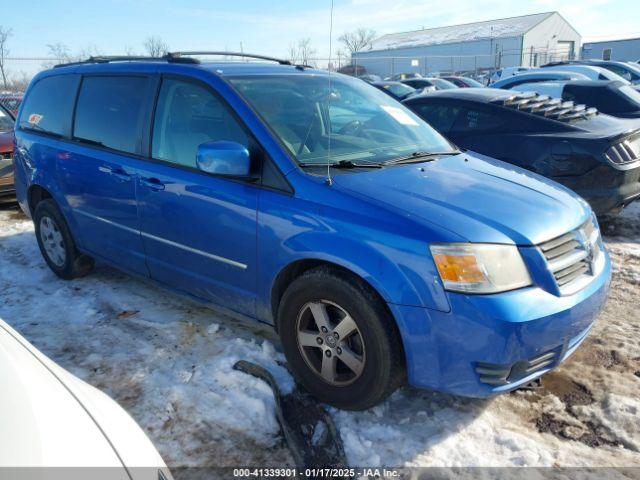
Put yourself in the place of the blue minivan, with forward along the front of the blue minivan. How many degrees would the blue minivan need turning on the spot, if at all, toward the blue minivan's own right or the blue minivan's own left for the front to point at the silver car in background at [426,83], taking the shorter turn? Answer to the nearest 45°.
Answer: approximately 135° to the blue minivan's own left

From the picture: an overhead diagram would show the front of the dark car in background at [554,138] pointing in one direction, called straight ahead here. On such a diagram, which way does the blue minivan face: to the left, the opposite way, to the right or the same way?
the opposite way

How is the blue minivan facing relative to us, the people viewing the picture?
facing the viewer and to the right of the viewer

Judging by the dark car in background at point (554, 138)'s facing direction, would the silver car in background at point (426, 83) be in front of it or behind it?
in front

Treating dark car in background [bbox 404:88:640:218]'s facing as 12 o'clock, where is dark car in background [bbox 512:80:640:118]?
dark car in background [bbox 512:80:640:118] is roughly at 2 o'clock from dark car in background [bbox 404:88:640:218].

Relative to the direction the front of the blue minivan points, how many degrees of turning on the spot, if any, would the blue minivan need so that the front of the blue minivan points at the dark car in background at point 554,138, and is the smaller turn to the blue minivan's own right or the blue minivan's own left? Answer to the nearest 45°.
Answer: approximately 90° to the blue minivan's own left

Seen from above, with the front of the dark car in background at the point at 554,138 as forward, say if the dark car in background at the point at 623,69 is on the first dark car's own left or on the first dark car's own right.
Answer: on the first dark car's own right

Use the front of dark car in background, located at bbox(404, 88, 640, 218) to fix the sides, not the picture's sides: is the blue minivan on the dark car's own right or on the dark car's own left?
on the dark car's own left

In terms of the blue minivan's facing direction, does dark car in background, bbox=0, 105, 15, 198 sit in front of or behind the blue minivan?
behind

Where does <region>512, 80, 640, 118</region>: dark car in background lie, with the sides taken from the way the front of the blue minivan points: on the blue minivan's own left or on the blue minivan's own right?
on the blue minivan's own left

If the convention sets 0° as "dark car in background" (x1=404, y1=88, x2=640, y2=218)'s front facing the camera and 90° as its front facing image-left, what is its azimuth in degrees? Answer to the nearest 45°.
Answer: approximately 135°

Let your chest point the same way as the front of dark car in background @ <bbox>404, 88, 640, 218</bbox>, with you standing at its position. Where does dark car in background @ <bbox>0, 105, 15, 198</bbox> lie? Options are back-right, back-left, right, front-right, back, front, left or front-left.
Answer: front-left
